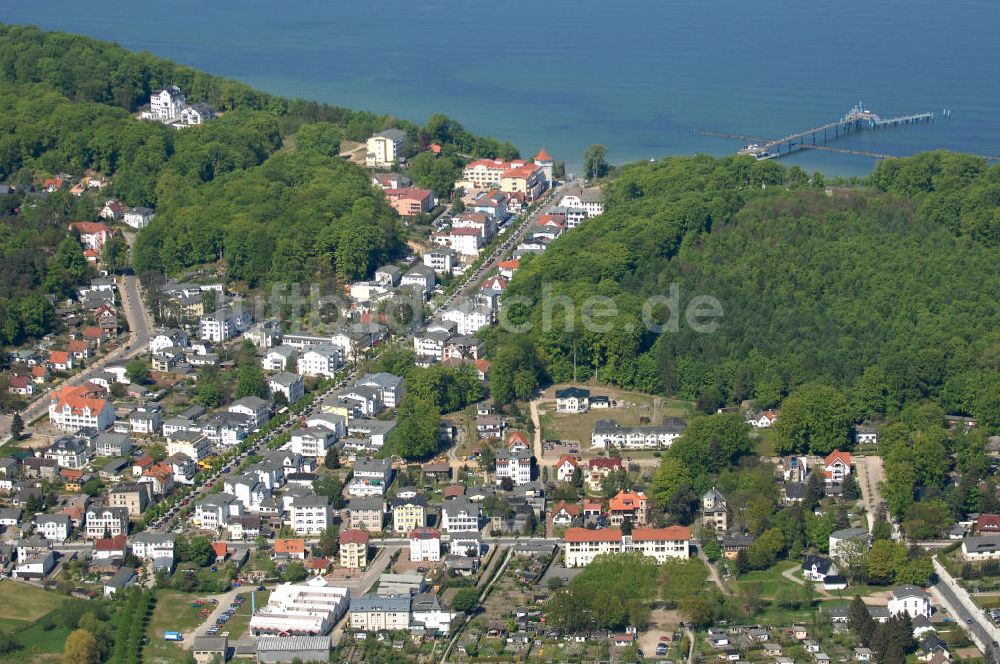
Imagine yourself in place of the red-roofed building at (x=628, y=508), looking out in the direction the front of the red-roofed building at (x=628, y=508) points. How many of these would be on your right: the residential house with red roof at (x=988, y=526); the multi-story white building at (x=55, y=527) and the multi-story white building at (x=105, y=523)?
2

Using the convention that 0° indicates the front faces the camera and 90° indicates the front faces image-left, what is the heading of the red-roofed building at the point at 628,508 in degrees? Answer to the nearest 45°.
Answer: approximately 0°

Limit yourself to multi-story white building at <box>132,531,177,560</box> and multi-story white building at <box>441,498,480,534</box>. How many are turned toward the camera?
2

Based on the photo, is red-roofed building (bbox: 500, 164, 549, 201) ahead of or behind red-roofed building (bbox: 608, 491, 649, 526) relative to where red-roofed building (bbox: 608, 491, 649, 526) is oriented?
behind

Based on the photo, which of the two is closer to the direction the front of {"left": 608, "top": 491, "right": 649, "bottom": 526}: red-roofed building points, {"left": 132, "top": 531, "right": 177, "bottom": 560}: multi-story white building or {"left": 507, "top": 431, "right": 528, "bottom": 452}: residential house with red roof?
the multi-story white building

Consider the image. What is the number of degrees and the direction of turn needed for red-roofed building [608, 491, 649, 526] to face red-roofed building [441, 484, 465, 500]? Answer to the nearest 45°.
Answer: approximately 90° to its right

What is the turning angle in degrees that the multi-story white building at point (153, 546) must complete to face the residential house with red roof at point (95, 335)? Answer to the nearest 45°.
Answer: approximately 180°

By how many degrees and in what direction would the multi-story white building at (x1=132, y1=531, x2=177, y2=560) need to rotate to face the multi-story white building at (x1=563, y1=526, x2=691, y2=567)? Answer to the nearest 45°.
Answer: approximately 90° to its left

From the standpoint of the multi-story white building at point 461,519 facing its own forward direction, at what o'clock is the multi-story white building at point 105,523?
the multi-story white building at point 105,523 is roughly at 3 o'clock from the multi-story white building at point 461,519.

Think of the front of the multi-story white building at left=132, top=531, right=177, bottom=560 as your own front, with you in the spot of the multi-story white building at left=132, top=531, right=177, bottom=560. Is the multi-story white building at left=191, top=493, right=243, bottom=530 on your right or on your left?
on your left

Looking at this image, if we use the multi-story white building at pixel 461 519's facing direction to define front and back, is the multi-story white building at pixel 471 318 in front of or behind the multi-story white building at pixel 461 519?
behind

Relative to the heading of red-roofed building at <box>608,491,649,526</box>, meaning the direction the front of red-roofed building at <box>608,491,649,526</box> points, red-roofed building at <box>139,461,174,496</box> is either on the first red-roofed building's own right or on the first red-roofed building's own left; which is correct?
on the first red-roofed building's own right

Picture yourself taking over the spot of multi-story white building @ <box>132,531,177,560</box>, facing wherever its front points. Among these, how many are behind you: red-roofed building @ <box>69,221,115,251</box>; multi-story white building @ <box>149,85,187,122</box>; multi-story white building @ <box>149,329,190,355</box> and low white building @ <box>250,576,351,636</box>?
3

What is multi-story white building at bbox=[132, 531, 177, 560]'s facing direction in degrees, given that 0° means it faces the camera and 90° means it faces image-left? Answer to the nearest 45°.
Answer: approximately 0°
